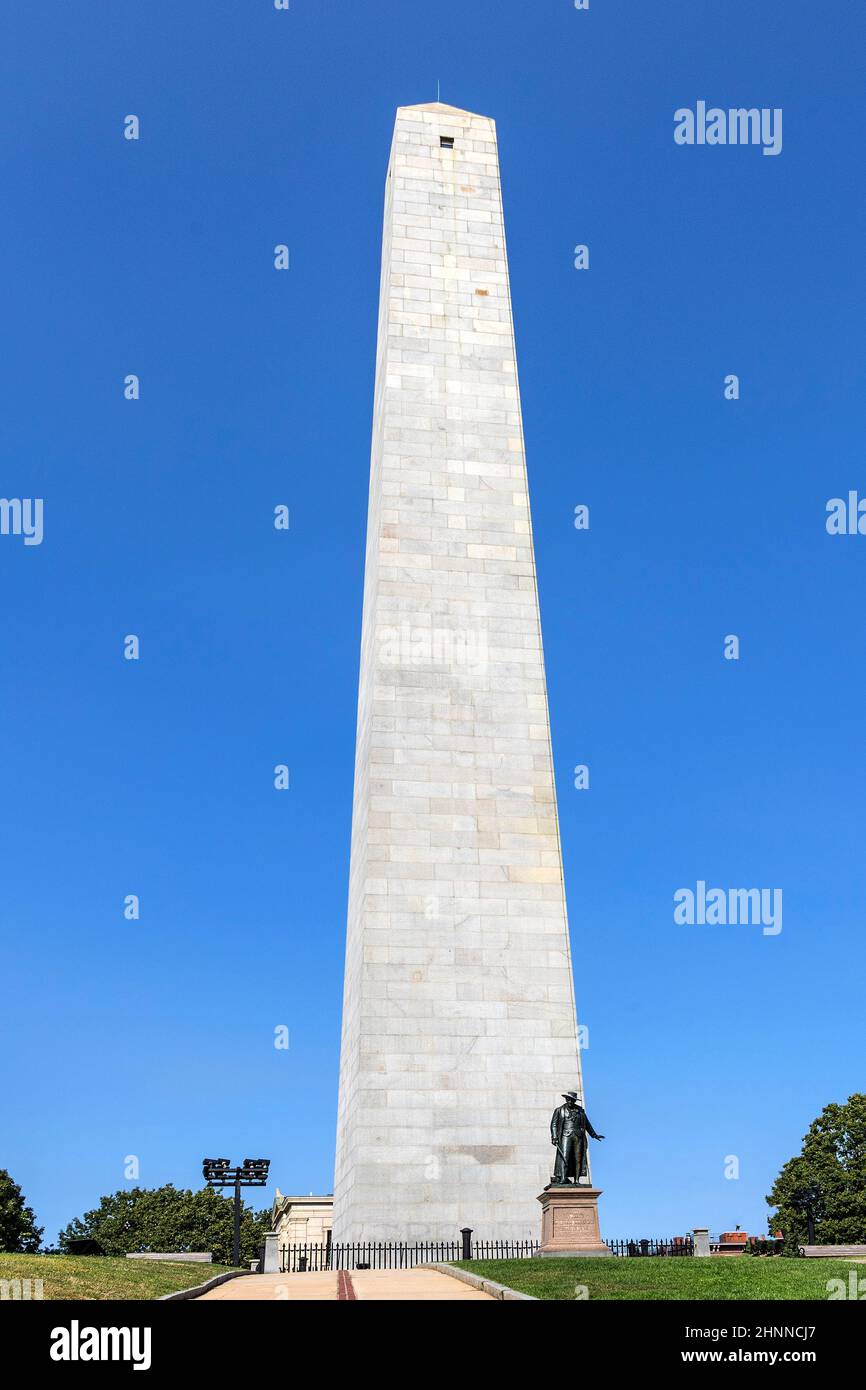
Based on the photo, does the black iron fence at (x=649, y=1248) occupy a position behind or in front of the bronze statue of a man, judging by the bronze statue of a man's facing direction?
behind

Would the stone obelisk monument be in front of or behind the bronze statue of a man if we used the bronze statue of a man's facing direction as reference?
behind

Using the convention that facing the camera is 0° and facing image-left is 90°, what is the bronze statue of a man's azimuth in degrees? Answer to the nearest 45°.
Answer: approximately 0°
